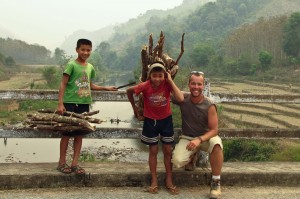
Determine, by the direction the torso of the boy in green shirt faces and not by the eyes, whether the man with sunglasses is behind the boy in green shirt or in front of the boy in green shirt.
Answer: in front

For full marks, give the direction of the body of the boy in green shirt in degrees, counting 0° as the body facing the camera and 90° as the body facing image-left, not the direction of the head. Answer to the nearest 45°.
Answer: approximately 315°

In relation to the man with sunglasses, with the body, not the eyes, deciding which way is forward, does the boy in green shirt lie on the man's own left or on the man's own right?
on the man's own right

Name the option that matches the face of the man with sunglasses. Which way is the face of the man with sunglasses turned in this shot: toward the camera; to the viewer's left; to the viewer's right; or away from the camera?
toward the camera

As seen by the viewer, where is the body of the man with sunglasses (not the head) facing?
toward the camera

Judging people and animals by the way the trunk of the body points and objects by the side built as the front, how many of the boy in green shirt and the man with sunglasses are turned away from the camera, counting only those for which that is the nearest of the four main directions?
0

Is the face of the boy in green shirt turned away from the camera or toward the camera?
toward the camera
